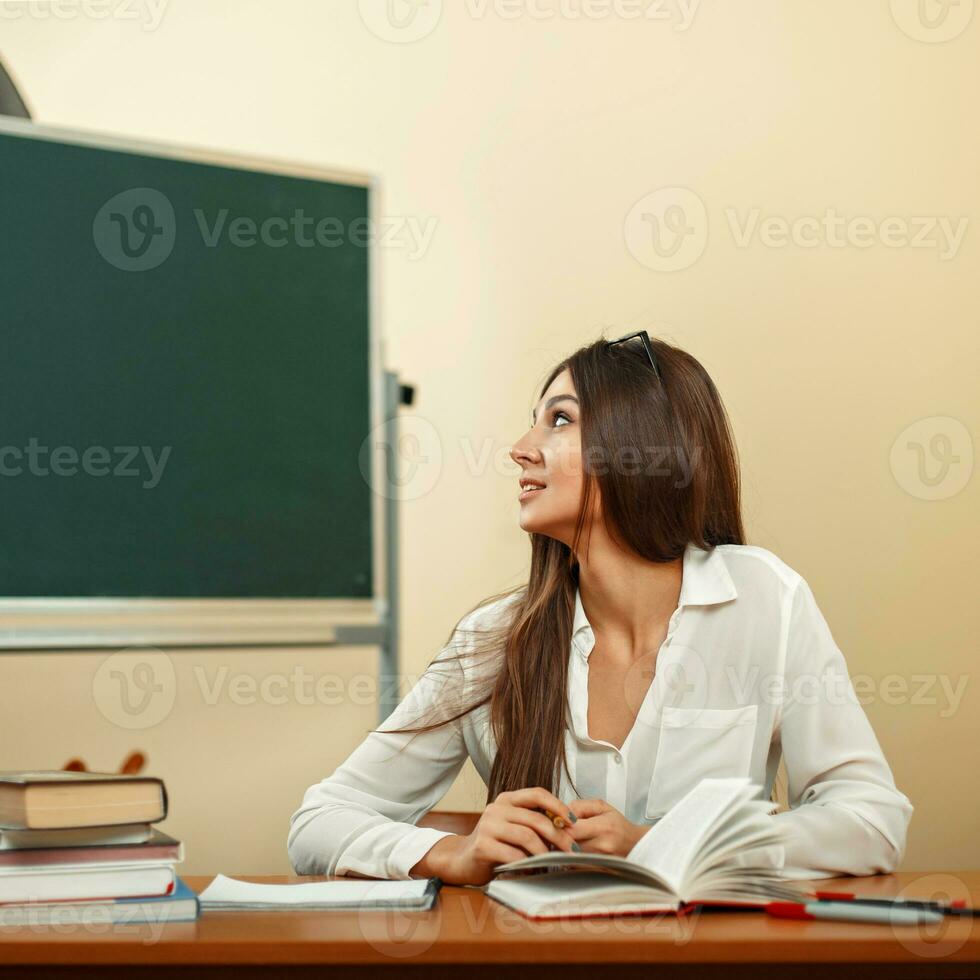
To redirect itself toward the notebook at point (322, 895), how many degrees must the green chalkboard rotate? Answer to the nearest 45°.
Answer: approximately 45° to its right

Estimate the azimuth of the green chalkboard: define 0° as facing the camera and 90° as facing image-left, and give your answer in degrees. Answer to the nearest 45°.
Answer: approximately 315°

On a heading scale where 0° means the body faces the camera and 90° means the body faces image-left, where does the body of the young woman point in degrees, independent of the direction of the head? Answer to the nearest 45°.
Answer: approximately 0°

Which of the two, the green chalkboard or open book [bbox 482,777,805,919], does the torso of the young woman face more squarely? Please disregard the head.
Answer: the open book

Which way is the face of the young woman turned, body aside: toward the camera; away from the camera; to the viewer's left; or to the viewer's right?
to the viewer's left
